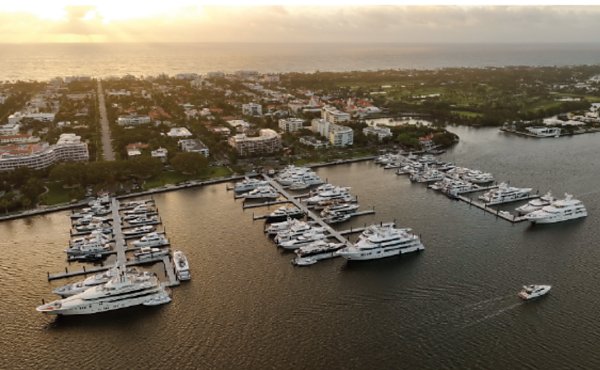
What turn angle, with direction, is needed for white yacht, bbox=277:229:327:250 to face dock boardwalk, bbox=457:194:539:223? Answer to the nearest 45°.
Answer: approximately 135° to its left

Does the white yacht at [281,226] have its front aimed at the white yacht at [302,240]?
no

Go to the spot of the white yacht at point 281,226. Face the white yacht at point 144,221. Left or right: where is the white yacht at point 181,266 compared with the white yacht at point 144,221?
left

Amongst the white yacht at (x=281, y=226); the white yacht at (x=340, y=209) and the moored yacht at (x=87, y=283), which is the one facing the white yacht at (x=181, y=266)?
the white yacht at (x=281, y=226)

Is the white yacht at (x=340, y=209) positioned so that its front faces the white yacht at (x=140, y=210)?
no

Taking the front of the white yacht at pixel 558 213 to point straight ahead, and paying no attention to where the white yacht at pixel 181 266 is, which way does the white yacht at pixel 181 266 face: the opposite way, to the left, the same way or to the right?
to the right

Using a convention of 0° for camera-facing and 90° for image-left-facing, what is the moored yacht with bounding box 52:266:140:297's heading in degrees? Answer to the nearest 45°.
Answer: approximately 45°

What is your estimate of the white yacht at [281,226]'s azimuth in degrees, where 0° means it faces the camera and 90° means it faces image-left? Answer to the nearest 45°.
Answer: approximately 45°

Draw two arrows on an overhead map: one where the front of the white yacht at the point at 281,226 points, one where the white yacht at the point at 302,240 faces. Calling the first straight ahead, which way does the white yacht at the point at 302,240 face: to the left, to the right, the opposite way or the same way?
the same way

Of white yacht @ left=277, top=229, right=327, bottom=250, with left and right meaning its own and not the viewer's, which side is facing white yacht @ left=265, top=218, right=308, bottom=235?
right

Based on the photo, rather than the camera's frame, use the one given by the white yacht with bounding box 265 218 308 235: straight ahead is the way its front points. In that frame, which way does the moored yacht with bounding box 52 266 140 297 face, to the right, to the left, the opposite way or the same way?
the same way

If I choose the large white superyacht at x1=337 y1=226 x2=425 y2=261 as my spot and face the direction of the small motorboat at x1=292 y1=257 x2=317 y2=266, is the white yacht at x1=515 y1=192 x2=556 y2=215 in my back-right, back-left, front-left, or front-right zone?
back-right

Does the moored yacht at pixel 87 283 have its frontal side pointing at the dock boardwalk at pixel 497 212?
no

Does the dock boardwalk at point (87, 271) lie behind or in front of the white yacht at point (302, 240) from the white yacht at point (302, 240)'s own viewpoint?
in front
